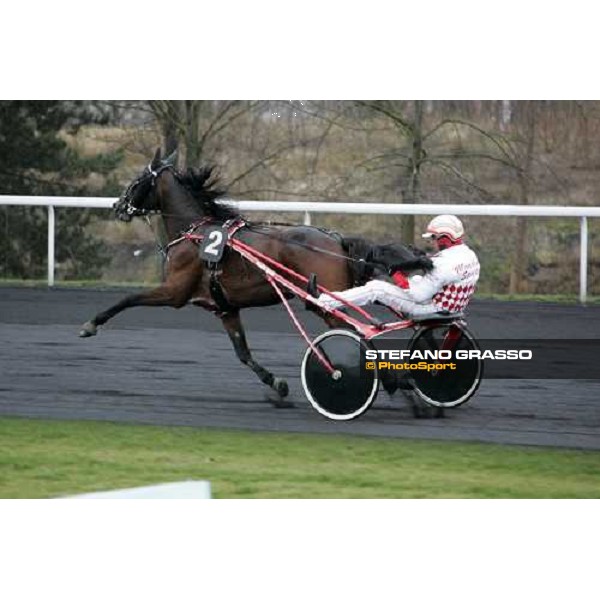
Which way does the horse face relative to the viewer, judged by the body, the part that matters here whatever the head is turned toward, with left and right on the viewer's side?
facing to the left of the viewer

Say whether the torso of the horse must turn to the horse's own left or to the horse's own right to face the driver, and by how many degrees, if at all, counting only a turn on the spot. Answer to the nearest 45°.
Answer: approximately 135° to the horse's own left

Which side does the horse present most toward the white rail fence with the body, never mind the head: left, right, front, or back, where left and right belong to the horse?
right

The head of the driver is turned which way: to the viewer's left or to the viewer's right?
to the viewer's left
